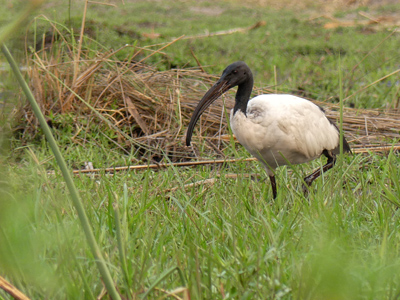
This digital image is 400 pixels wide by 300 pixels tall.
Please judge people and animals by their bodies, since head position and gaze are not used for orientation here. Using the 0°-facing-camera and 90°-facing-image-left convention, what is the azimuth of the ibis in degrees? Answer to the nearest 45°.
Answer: approximately 90°

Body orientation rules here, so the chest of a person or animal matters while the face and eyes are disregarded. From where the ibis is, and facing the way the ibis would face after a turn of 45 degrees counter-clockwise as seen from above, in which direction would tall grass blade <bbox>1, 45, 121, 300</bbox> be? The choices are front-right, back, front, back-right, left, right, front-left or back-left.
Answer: front-left
